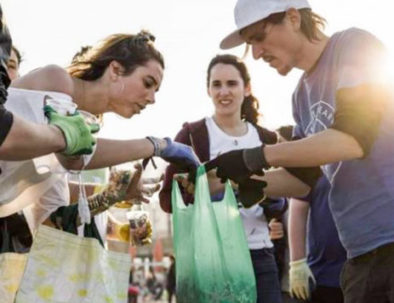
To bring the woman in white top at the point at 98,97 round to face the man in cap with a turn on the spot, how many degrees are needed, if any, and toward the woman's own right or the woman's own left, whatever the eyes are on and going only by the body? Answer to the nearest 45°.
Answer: approximately 45° to the woman's own right

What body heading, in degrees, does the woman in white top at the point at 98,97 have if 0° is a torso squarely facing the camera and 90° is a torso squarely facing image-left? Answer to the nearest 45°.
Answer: approximately 270°

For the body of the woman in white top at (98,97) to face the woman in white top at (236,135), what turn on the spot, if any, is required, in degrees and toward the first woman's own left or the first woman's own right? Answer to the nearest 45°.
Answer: approximately 45° to the first woman's own left

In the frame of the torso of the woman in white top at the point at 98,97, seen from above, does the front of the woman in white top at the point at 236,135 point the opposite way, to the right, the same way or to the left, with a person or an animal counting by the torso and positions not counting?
to the right

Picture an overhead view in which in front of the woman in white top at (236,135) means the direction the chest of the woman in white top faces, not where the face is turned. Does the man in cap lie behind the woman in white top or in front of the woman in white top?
in front

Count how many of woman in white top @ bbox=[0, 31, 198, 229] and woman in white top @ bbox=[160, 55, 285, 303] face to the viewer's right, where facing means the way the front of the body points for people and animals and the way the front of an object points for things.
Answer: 1

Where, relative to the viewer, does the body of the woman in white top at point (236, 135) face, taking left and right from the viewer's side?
facing the viewer

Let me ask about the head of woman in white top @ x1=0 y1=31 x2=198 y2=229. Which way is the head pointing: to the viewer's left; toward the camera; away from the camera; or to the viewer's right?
to the viewer's right
